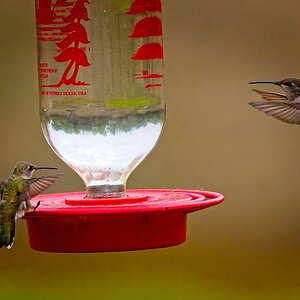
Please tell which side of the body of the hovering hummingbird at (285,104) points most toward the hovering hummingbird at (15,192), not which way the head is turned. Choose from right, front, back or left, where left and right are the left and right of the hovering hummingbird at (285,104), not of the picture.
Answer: front

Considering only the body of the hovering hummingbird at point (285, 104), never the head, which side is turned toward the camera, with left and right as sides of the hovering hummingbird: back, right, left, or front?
left

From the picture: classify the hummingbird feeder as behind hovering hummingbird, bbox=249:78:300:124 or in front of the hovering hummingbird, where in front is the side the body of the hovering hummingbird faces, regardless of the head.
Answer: in front
